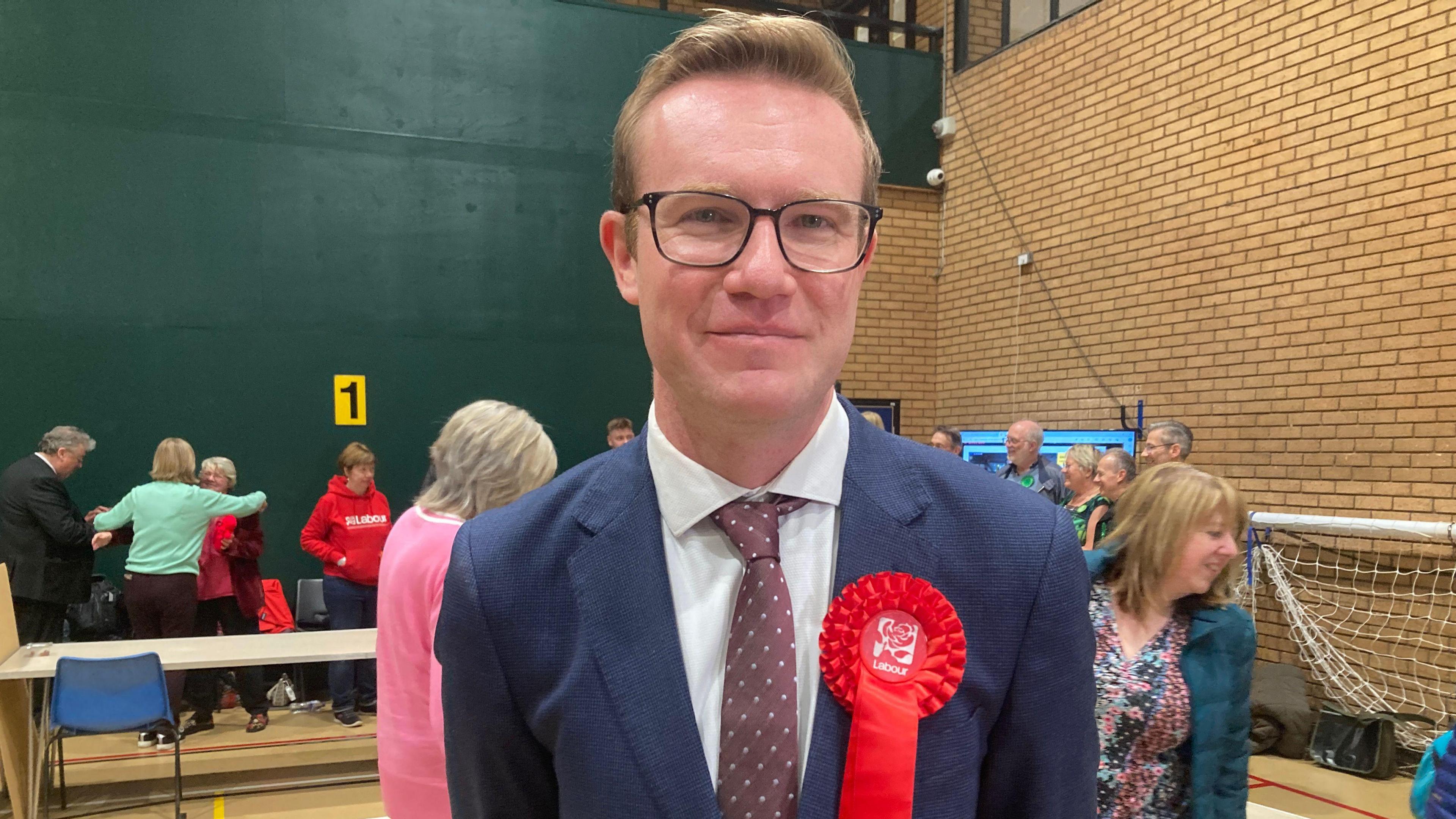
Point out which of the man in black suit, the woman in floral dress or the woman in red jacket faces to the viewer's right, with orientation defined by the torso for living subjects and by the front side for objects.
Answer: the man in black suit

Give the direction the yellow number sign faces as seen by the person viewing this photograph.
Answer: facing the viewer

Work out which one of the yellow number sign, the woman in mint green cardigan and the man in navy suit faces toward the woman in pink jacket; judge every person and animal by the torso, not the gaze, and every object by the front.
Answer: the yellow number sign

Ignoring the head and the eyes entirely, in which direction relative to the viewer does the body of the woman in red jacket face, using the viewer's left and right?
facing the viewer and to the left of the viewer

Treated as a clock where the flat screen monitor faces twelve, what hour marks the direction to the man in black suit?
The man in black suit is roughly at 2 o'clock from the flat screen monitor.

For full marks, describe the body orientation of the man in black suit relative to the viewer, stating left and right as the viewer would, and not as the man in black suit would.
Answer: facing to the right of the viewer

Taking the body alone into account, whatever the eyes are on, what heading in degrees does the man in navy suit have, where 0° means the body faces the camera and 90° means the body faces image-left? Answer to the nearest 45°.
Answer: approximately 0°

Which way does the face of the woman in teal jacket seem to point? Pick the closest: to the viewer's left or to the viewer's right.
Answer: to the viewer's right

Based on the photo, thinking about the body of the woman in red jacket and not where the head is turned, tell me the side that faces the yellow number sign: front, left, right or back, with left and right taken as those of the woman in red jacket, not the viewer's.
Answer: back

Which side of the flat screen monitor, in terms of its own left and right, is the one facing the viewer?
front

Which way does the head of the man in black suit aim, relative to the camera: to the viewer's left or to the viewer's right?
to the viewer's right

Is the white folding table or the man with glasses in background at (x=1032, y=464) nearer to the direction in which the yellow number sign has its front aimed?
the white folding table
